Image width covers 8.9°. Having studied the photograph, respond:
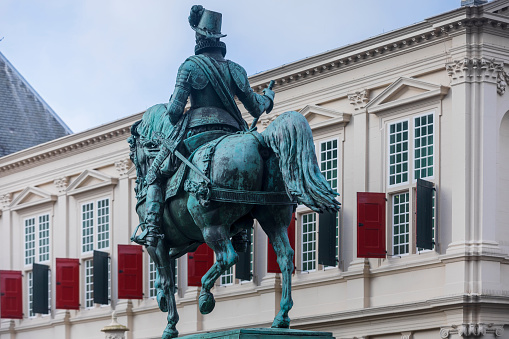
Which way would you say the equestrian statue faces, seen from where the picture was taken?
facing away from the viewer and to the left of the viewer
